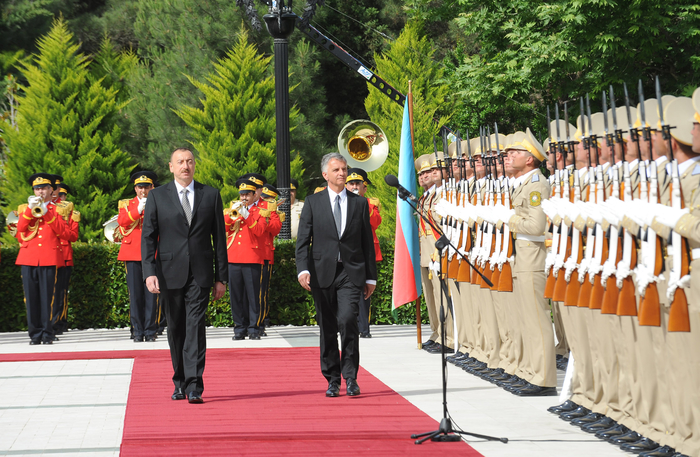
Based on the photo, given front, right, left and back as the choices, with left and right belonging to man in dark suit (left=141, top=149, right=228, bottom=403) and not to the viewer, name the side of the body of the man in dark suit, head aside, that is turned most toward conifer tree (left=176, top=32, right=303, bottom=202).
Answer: back

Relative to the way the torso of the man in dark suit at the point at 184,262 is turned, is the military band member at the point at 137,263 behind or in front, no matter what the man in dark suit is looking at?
behind

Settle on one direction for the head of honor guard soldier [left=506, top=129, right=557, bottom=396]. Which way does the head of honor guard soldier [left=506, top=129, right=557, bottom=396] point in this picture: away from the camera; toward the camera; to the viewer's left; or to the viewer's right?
to the viewer's left

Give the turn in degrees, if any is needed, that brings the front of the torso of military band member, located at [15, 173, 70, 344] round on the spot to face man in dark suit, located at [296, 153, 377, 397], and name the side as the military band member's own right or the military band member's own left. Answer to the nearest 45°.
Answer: approximately 45° to the military band member's own left

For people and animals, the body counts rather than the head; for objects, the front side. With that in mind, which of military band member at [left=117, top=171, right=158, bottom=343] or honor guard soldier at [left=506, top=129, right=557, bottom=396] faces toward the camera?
the military band member

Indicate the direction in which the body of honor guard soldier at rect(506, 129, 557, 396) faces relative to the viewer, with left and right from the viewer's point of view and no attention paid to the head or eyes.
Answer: facing to the left of the viewer

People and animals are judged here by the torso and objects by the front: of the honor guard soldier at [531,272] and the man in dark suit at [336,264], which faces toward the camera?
the man in dark suit

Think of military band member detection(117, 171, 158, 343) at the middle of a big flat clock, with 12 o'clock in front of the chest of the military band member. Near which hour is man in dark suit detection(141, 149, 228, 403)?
The man in dark suit is roughly at 12 o'clock from the military band member.

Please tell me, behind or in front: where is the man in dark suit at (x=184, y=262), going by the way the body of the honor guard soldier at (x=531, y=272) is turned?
in front

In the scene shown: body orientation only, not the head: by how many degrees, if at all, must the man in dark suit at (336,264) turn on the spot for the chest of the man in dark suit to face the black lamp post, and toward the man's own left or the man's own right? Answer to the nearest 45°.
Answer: approximately 180°

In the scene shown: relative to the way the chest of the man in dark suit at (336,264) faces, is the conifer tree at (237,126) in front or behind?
behind

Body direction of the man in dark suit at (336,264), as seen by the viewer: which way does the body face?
toward the camera

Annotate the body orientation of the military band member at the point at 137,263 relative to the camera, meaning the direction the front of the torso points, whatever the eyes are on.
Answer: toward the camera

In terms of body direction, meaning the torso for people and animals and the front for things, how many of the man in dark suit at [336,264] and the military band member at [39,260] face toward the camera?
2

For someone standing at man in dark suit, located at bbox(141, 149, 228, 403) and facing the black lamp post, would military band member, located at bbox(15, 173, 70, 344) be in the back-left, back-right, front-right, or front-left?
front-left

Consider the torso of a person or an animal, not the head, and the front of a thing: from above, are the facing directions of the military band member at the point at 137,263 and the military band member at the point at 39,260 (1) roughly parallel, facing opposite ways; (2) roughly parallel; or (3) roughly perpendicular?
roughly parallel

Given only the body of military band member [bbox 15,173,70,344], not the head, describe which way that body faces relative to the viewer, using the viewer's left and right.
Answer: facing the viewer
